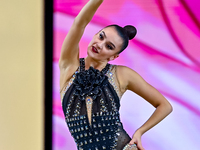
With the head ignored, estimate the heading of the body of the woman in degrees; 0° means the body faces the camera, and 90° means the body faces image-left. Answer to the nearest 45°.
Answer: approximately 0°
